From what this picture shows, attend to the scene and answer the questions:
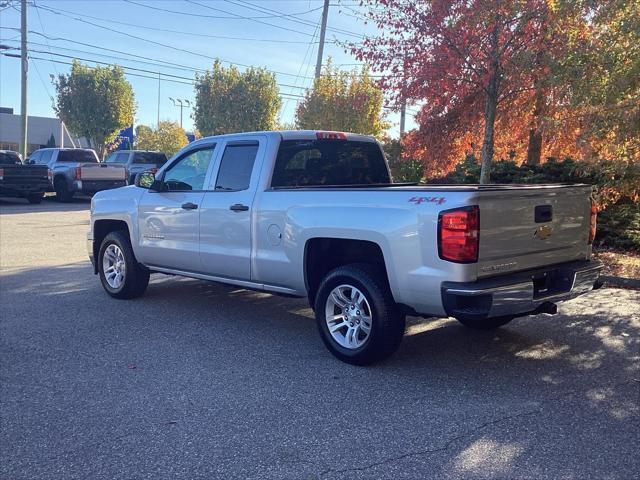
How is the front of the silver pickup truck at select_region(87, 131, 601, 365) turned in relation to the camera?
facing away from the viewer and to the left of the viewer

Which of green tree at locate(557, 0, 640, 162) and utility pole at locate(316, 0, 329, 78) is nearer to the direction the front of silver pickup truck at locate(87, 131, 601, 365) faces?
the utility pole

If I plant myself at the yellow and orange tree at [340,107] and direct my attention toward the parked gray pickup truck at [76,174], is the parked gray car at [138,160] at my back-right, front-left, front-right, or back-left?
front-right

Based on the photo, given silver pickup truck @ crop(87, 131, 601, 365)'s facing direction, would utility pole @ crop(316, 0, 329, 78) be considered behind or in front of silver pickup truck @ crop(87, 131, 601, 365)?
in front

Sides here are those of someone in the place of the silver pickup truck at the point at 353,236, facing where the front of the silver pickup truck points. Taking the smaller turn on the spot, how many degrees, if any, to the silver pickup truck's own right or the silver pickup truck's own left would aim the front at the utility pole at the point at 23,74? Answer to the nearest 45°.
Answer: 0° — it already faces it

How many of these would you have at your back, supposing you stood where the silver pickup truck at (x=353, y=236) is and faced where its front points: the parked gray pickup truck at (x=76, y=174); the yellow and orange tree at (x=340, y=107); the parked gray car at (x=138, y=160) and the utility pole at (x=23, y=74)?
0

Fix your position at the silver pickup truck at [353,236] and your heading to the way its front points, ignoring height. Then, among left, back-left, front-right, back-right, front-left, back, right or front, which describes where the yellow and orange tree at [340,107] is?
front-right

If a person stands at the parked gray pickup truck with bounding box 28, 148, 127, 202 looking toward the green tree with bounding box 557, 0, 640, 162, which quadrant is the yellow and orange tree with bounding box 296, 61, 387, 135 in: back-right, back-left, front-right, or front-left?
front-left

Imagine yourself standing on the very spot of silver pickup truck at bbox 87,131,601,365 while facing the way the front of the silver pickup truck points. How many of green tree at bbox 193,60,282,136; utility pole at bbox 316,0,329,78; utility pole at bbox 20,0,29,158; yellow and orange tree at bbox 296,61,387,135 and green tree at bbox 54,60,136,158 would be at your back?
0

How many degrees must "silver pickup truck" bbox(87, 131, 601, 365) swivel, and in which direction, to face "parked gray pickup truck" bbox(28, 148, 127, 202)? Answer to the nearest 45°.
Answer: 0° — it already faces it

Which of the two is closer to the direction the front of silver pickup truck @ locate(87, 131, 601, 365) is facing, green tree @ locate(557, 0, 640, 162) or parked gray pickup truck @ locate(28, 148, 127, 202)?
the parked gray pickup truck

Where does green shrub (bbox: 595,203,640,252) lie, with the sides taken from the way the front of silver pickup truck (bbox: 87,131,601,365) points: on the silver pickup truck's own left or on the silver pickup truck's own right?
on the silver pickup truck's own right

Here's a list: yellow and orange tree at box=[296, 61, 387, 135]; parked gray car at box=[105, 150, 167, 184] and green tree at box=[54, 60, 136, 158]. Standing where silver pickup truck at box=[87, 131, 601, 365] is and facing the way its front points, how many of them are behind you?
0

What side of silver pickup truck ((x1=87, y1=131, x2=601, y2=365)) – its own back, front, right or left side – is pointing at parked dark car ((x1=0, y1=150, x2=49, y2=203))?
front

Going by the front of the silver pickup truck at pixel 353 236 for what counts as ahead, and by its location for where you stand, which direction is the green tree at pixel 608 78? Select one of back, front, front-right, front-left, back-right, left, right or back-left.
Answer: right
